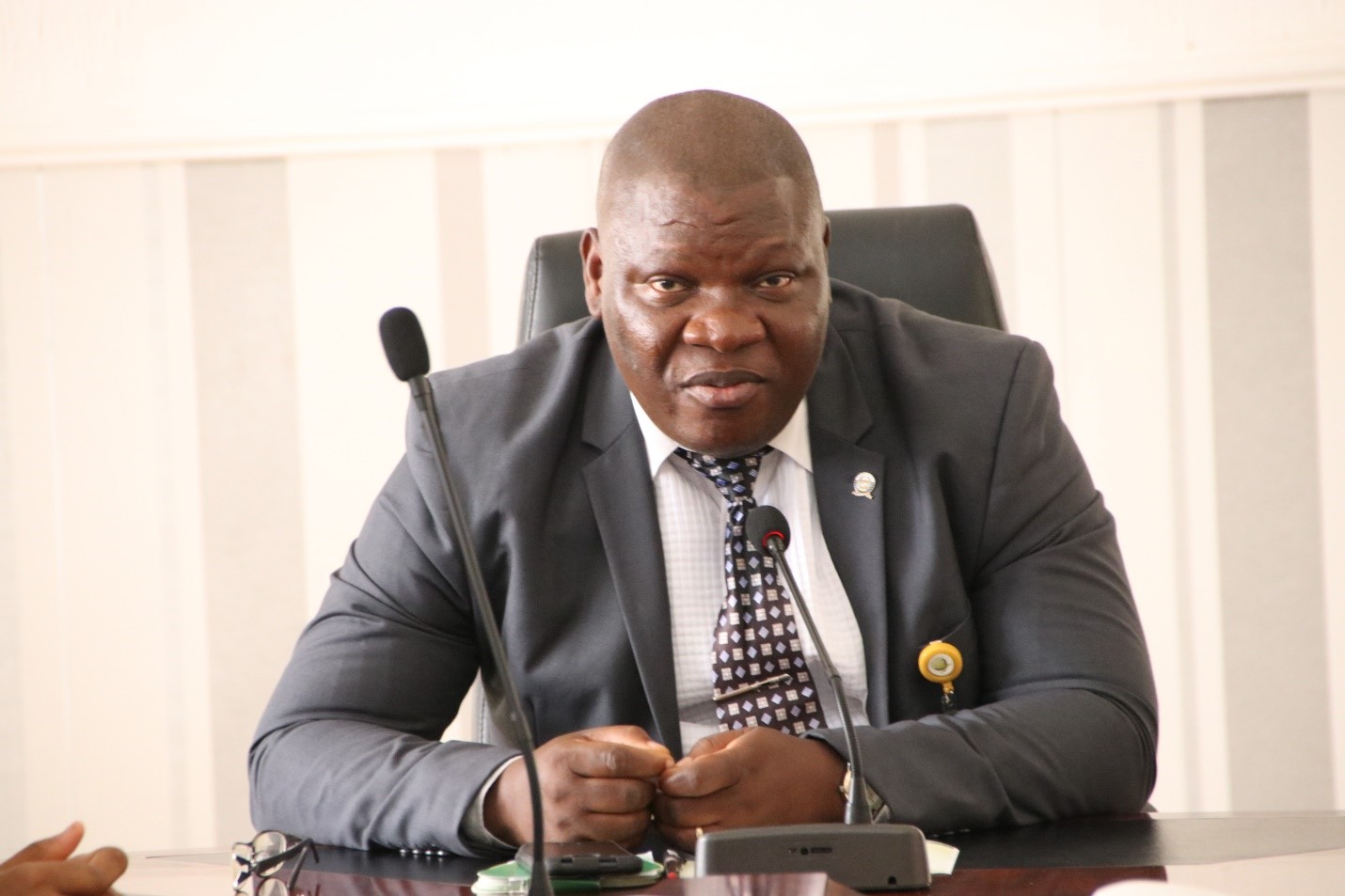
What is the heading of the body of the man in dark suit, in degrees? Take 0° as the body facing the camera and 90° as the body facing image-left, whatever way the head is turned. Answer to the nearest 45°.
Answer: approximately 0°

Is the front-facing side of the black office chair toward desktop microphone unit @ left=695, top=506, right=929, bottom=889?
yes

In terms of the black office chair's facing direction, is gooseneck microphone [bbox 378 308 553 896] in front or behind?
in front

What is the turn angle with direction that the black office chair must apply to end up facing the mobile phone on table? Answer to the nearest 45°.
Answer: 0° — it already faces it

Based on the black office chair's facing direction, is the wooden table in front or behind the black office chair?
in front

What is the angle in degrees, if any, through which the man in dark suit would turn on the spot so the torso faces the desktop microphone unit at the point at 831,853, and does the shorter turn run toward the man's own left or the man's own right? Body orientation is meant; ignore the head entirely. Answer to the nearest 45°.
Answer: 0° — they already face it

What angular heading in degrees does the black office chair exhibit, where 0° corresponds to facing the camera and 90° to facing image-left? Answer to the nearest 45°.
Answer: approximately 0°
